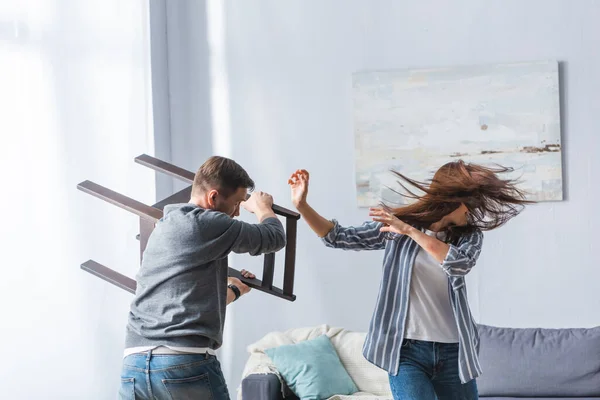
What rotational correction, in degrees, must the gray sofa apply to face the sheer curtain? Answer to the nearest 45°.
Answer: approximately 90° to its right

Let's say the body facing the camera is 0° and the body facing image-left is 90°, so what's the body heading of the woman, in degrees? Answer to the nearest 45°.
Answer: approximately 0°

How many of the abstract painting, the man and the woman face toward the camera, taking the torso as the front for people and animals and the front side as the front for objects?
2
